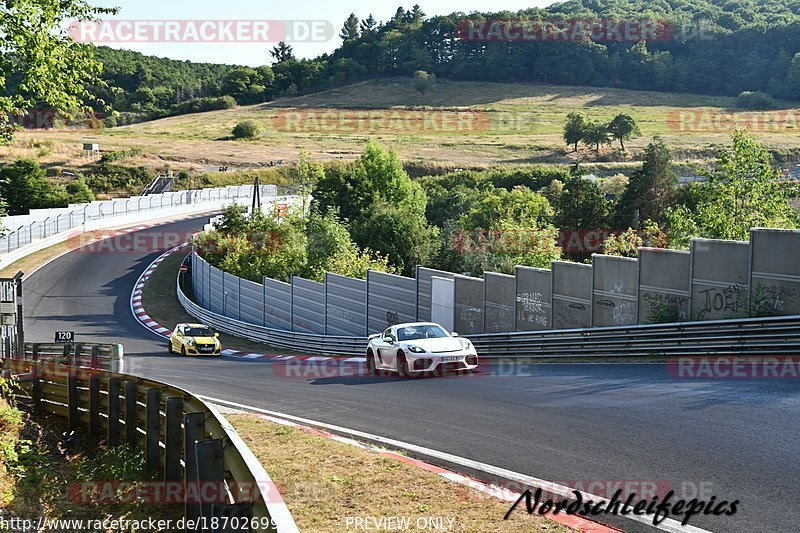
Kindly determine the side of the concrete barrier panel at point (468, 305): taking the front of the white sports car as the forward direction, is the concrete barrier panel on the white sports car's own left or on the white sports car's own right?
on the white sports car's own left

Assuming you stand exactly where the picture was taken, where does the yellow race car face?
facing the viewer and to the right of the viewer

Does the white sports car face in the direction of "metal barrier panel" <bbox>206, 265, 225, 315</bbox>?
no

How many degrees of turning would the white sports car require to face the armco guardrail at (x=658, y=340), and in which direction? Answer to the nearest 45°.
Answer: approximately 45° to its left

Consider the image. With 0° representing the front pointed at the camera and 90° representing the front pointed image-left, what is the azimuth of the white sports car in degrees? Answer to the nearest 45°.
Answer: approximately 315°

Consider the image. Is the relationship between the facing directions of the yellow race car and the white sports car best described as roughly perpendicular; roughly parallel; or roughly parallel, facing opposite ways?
roughly parallel

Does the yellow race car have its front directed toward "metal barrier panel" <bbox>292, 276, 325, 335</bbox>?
no

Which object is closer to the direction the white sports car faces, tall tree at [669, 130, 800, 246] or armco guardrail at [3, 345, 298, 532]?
the armco guardrail

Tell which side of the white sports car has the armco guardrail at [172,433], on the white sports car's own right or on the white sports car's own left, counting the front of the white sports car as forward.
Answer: on the white sports car's own right

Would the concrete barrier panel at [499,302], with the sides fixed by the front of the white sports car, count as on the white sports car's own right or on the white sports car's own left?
on the white sports car's own left

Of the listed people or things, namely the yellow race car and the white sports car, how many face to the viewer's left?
0

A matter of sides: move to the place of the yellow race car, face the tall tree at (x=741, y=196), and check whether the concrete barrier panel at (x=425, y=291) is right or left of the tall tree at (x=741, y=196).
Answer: right

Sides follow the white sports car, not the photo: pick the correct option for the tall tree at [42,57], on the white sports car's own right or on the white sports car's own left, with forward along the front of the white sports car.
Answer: on the white sports car's own right

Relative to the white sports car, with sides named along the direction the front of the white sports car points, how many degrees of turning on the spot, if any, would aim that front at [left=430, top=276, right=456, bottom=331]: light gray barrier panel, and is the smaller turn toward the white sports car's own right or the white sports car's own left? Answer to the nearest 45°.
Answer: approximately 135° to the white sports car's own left

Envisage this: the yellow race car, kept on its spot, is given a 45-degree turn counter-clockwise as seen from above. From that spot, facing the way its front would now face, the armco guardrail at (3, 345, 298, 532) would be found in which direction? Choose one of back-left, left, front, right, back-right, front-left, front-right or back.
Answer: right

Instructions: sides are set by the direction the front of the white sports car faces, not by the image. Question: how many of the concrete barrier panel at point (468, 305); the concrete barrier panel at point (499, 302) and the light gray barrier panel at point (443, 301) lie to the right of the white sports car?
0
